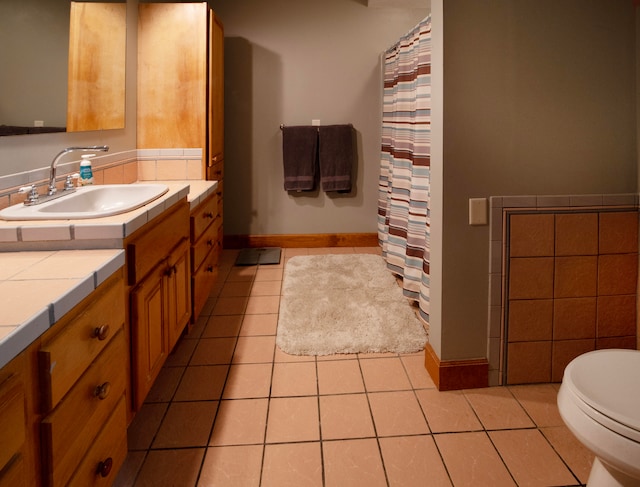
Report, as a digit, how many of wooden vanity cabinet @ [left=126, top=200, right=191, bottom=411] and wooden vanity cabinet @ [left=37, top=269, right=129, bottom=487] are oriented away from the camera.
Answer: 0

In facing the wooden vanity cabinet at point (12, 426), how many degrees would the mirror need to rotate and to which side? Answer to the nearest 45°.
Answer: approximately 45° to its right

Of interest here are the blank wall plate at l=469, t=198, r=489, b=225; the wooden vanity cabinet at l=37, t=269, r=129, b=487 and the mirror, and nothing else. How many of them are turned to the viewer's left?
0

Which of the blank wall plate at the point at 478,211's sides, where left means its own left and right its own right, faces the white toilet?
front

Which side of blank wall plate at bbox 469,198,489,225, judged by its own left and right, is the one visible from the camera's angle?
front

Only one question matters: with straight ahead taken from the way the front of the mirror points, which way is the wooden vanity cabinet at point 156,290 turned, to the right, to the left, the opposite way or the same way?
the same way

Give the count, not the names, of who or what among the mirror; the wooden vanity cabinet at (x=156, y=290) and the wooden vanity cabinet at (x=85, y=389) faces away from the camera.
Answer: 0

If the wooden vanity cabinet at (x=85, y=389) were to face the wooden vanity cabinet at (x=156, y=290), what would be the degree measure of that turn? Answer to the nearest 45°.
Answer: approximately 135° to its left

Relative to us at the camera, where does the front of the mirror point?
facing the viewer and to the right of the viewer

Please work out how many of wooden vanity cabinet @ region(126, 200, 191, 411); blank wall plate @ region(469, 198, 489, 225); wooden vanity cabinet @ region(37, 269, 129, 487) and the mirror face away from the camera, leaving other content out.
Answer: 0

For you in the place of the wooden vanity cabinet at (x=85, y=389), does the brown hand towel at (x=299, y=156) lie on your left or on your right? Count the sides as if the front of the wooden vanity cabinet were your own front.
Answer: on your left
